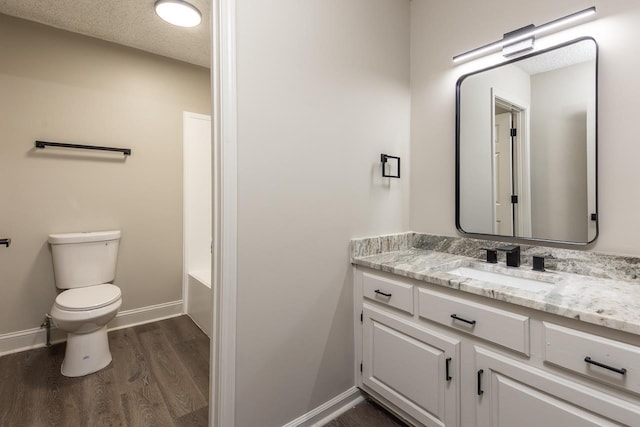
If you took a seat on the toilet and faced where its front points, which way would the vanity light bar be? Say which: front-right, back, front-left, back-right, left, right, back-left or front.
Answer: front-left

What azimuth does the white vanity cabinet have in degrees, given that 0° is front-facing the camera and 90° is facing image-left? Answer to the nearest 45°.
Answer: approximately 45°

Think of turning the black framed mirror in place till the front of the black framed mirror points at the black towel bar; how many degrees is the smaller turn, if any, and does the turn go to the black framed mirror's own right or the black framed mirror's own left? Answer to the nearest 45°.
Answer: approximately 45° to the black framed mirror's own right

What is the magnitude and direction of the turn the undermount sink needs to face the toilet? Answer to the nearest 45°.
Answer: approximately 45° to its right

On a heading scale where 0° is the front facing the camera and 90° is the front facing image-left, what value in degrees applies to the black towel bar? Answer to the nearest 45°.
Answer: approximately 0°

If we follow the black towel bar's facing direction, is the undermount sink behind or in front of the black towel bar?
in front

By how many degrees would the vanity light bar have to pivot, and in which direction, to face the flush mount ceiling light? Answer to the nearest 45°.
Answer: approximately 45° to its right

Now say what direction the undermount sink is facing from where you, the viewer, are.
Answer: facing the viewer and to the left of the viewer

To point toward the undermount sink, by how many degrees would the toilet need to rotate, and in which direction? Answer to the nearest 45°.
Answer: approximately 45° to its left

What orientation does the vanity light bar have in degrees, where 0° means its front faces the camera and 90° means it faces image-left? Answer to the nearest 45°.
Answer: approximately 45°

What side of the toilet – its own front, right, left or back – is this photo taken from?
front
